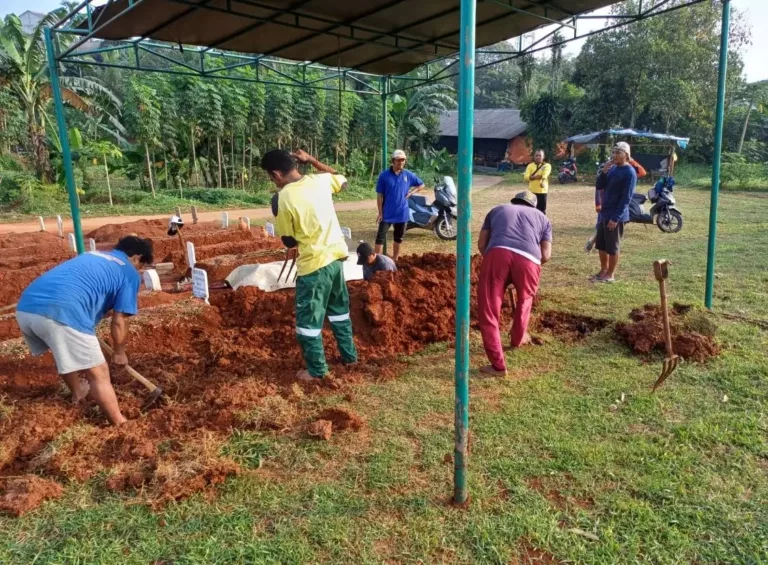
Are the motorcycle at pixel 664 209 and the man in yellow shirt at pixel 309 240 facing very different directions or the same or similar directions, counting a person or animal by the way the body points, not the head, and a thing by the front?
very different directions

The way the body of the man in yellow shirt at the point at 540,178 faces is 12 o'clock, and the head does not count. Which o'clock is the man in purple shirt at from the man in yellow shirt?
The man in purple shirt is roughly at 12 o'clock from the man in yellow shirt.

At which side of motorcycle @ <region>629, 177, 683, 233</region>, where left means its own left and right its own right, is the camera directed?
right

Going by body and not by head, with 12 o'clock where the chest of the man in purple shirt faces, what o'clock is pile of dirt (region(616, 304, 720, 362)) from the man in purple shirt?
The pile of dirt is roughly at 2 o'clock from the man in purple shirt.

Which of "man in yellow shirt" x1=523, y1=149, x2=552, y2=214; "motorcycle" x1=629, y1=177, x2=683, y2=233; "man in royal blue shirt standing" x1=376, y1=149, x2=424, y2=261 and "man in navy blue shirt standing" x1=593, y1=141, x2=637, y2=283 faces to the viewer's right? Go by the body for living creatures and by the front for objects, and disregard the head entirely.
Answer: the motorcycle

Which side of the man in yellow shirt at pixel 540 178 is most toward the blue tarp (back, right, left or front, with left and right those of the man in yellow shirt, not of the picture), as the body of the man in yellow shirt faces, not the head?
back

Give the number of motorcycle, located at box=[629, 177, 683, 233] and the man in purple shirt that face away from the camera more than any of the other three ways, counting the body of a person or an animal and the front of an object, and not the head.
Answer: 1

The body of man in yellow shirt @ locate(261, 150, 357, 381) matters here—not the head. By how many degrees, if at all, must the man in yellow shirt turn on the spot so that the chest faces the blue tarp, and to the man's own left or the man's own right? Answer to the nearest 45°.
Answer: approximately 90° to the man's own right

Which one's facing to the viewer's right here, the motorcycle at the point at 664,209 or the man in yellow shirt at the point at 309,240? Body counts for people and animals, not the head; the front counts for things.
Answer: the motorcycle

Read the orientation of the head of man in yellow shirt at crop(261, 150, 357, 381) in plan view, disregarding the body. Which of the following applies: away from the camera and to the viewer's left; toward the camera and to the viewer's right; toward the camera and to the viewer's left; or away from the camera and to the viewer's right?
away from the camera and to the viewer's left

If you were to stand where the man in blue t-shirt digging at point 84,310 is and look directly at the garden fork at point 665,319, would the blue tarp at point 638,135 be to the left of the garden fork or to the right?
left

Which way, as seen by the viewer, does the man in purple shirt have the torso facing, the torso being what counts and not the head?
away from the camera

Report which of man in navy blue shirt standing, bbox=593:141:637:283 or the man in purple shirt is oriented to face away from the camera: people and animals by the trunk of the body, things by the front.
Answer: the man in purple shirt

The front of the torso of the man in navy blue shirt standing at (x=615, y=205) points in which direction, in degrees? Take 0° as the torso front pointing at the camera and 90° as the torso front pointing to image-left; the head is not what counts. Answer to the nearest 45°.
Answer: approximately 45°
